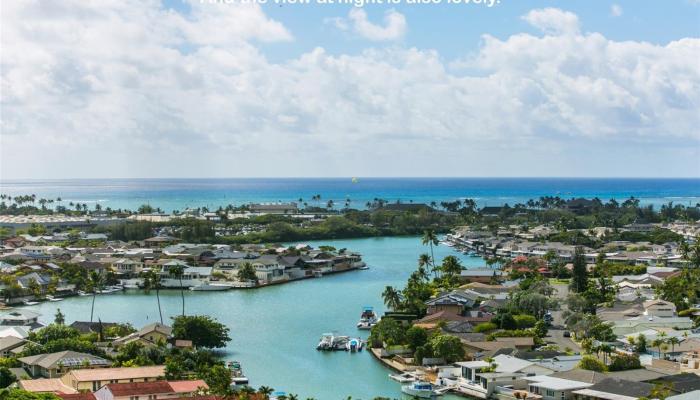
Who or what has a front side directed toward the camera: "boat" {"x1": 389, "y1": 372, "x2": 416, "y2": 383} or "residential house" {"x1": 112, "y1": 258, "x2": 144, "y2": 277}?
the residential house

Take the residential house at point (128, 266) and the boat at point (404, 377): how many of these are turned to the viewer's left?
1

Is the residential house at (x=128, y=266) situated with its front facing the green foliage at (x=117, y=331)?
yes

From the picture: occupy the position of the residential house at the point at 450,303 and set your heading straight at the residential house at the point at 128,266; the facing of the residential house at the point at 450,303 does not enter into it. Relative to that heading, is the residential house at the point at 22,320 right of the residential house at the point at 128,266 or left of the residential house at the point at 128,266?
left

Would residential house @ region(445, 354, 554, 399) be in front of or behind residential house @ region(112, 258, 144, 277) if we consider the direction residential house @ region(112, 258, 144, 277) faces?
in front

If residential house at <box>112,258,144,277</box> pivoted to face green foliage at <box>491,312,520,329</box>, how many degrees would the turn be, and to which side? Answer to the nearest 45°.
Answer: approximately 45° to its left

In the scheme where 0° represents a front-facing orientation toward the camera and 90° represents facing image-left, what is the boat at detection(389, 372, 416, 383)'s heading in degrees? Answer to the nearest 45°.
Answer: approximately 90°

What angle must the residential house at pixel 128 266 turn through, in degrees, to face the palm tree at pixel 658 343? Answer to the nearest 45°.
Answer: approximately 45° to its left

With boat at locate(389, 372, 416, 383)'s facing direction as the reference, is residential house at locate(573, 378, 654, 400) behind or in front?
behind

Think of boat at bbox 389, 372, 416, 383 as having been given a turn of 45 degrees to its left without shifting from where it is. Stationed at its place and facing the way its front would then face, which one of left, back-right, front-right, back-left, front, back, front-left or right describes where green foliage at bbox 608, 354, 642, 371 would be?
back-left

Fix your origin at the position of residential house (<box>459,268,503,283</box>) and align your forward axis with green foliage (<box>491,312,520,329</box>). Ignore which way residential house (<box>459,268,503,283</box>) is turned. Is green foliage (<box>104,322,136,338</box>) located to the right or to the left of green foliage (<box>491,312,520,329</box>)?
right

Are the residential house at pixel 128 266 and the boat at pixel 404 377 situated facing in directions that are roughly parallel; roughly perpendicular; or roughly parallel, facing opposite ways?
roughly perpendicular

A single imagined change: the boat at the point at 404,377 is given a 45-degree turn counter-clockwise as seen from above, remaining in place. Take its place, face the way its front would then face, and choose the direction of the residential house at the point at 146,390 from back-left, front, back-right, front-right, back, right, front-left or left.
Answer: front

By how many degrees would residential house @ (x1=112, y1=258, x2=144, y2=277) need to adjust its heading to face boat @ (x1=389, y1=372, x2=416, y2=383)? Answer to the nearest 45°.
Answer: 0° — it already faces it

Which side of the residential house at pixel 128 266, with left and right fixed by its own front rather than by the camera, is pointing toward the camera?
front

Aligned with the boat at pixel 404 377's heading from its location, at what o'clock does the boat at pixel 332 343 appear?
the boat at pixel 332 343 is roughly at 2 o'clock from the boat at pixel 404 377.

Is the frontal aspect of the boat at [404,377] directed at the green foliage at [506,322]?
no

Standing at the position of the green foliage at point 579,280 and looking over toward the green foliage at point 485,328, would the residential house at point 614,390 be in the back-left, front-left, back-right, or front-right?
front-left

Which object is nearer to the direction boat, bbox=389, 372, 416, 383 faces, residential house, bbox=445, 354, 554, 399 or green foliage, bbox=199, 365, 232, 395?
the green foliage

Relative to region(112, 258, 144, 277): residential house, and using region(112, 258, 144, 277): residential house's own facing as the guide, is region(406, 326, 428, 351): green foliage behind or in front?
in front
